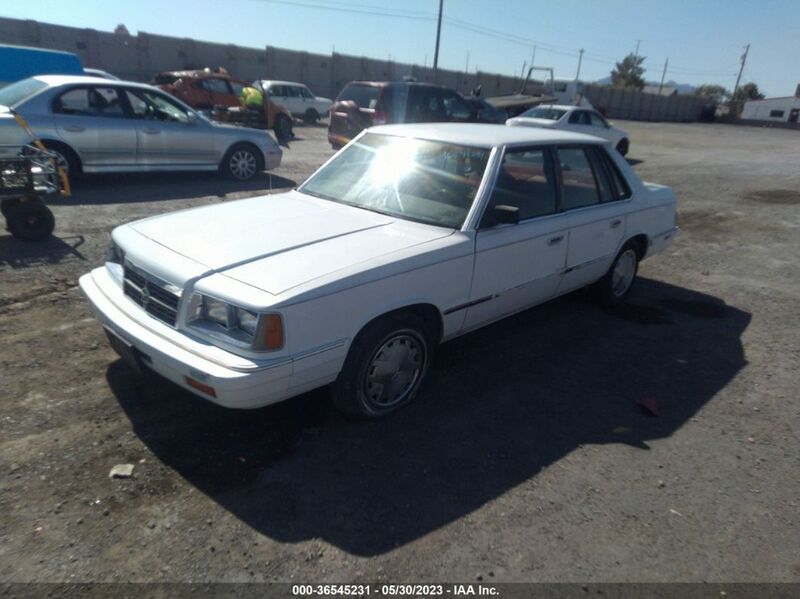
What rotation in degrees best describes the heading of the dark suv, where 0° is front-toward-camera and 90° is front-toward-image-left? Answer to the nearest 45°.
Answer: approximately 225°

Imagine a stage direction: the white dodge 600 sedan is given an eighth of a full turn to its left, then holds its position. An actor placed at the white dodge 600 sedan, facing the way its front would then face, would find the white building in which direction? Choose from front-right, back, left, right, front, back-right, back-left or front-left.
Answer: back-left

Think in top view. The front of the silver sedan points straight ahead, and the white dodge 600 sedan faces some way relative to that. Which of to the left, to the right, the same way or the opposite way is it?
the opposite way

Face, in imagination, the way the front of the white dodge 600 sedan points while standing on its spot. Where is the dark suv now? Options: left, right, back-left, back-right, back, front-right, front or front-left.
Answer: back-right

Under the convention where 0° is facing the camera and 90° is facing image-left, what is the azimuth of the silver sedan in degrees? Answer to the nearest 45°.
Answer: approximately 270°

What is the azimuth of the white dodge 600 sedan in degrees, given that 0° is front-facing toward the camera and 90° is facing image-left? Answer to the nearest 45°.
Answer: approximately 45°

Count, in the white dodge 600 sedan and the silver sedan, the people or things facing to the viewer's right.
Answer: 1

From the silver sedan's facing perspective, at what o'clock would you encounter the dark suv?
The dark suv is roughly at 11 o'clock from the silver sedan.

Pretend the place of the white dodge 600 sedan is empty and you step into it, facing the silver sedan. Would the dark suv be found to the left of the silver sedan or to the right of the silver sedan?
right

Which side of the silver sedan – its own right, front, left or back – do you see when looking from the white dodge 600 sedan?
right

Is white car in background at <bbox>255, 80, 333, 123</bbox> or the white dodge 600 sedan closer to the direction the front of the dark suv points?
the white car in background
